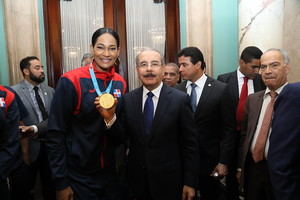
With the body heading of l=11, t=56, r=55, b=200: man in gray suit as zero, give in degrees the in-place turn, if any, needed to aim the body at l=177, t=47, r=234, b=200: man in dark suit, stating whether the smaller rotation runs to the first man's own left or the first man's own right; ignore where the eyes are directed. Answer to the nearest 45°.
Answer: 0° — they already face them

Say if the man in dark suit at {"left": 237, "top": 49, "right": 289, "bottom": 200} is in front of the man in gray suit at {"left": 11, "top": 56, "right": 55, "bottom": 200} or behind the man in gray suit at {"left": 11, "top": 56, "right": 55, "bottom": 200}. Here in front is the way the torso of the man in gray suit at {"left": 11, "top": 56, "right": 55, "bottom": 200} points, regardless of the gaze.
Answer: in front

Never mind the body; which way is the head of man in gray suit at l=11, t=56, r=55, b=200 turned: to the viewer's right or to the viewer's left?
to the viewer's right

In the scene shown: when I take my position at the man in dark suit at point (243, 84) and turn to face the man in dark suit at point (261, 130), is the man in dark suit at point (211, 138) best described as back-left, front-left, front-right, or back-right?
front-right

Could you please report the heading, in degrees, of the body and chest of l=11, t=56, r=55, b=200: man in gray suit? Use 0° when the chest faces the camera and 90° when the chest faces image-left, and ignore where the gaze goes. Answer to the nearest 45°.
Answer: approximately 315°

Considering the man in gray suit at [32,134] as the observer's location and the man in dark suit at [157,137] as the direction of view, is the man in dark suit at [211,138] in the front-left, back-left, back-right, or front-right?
front-left

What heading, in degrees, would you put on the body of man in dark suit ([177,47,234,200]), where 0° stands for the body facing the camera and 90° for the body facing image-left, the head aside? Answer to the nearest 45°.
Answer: approximately 45°

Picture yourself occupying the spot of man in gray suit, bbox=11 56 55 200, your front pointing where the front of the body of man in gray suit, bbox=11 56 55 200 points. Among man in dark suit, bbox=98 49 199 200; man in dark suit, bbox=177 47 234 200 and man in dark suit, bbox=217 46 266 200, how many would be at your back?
0

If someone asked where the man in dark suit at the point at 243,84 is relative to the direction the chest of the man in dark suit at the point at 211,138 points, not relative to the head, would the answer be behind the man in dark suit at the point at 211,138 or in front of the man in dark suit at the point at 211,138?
behind

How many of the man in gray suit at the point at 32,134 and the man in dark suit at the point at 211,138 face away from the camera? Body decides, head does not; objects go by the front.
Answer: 0
